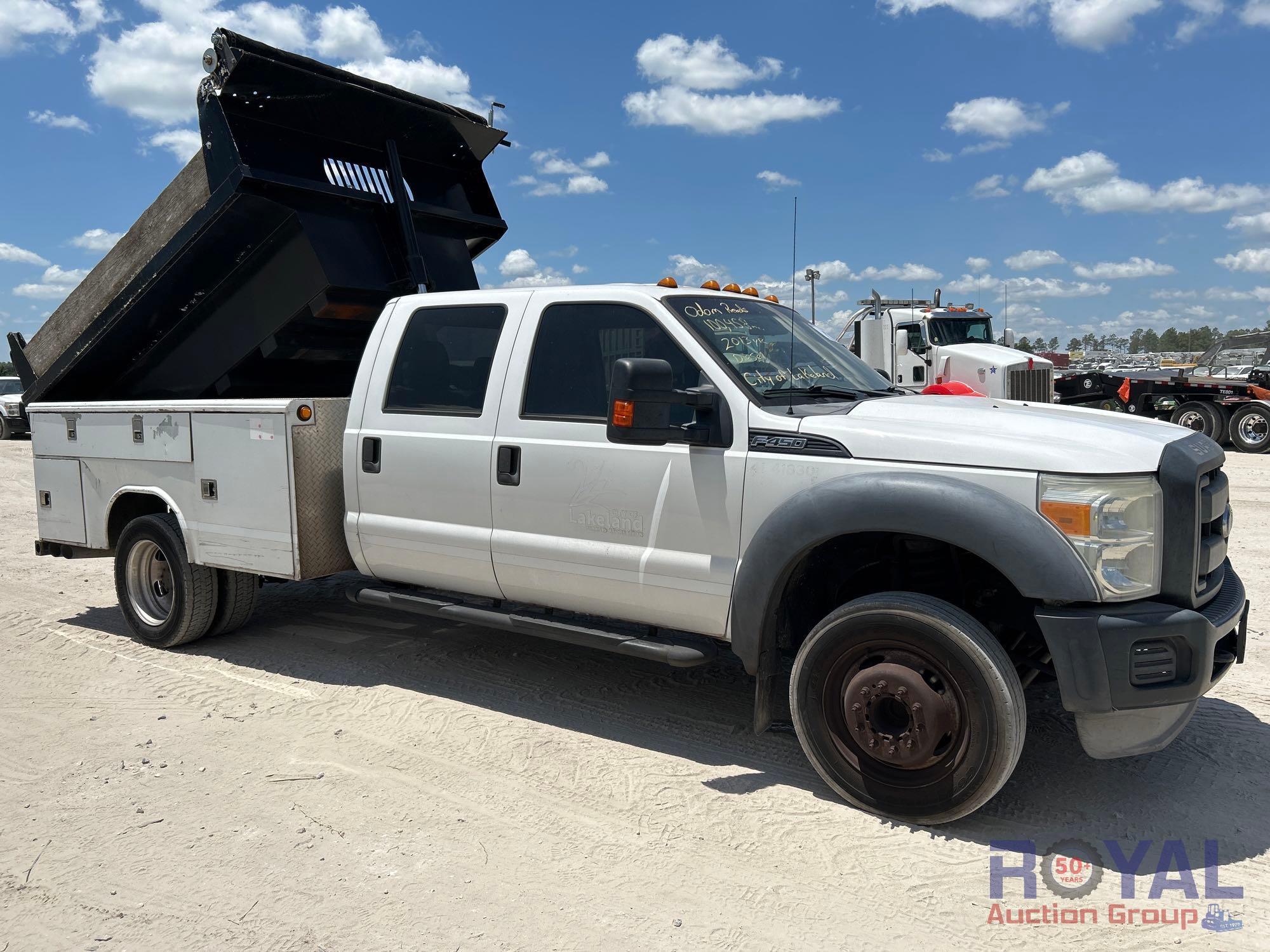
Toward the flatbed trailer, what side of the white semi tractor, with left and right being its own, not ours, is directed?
left

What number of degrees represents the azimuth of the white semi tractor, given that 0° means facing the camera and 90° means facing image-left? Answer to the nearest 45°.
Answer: approximately 315°

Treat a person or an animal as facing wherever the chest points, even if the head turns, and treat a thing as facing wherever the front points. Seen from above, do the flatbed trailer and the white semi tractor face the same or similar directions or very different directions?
very different directions

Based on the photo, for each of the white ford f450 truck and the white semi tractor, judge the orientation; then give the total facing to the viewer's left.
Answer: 0

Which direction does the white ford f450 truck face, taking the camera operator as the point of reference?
facing the viewer and to the right of the viewer

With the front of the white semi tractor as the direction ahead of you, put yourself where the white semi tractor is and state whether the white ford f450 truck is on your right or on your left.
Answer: on your right
